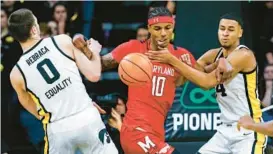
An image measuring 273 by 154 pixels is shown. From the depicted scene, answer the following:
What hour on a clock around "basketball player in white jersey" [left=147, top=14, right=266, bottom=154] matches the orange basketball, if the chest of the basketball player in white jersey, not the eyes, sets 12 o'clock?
The orange basketball is roughly at 1 o'clock from the basketball player in white jersey.

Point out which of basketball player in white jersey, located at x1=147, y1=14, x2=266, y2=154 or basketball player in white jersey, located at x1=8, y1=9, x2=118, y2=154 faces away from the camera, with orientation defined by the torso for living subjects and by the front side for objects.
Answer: basketball player in white jersey, located at x1=8, y1=9, x2=118, y2=154

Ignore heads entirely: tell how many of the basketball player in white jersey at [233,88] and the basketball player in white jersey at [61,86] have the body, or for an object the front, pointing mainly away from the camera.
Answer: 1

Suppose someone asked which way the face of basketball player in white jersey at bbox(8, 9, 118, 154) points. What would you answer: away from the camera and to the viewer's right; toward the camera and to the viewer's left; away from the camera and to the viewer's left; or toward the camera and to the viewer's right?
away from the camera and to the viewer's right

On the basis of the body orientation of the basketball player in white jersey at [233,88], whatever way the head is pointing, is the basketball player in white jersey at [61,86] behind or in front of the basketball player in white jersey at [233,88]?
in front

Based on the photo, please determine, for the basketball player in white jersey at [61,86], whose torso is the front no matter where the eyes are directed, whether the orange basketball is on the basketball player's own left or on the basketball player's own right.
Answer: on the basketball player's own right

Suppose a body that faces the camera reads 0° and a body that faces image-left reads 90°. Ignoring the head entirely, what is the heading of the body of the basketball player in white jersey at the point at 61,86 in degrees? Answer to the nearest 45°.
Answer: approximately 180°

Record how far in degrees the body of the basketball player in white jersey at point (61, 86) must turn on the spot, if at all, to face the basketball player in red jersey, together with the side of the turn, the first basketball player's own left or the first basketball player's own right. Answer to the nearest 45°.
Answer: approximately 90° to the first basketball player's own right

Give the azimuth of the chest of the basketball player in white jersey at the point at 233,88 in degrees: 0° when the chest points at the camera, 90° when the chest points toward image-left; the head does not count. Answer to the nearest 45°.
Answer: approximately 45°
